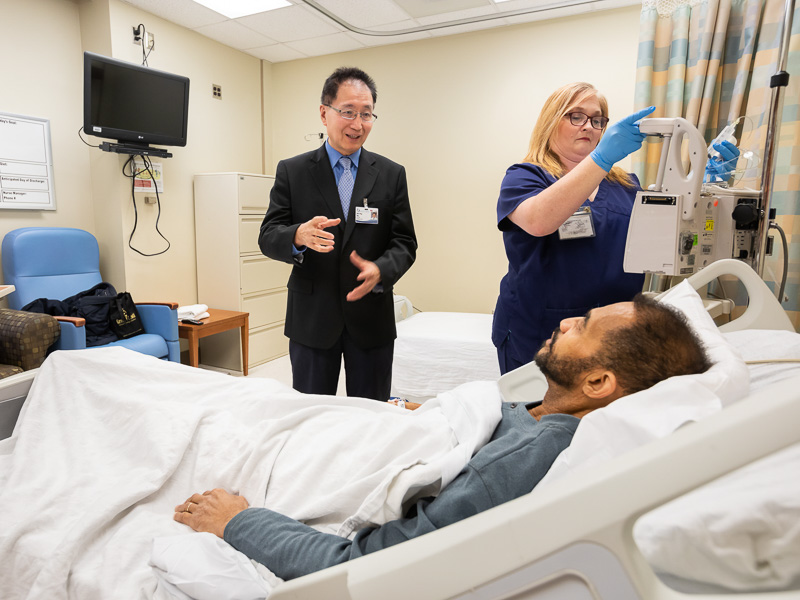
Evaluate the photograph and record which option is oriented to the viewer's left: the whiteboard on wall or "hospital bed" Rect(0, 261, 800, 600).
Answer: the hospital bed

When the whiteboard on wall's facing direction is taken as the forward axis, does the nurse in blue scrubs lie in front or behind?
in front

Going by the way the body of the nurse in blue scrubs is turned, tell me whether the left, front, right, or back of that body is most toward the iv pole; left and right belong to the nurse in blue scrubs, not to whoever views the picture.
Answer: left

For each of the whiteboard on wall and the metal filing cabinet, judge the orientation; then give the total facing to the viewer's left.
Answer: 0

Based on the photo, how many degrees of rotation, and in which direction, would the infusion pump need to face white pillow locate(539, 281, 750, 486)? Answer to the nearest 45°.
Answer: approximately 135° to its left

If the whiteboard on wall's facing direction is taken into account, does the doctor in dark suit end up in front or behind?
in front

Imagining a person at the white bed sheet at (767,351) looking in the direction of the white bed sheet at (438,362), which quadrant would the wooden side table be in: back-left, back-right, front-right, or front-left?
front-left

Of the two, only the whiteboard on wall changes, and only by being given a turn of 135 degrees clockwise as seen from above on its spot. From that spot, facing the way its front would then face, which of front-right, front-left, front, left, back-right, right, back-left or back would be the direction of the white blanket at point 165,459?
left

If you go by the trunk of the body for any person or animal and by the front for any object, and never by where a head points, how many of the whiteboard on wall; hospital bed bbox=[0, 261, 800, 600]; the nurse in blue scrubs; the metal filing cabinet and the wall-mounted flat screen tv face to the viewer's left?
1

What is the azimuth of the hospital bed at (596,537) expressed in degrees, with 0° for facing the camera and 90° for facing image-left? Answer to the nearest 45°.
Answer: approximately 90°

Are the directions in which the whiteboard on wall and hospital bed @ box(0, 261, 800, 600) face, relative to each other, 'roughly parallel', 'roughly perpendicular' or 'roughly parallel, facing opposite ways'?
roughly parallel, facing opposite ways

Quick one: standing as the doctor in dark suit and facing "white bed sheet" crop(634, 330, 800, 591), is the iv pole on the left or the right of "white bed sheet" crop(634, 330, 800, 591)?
left

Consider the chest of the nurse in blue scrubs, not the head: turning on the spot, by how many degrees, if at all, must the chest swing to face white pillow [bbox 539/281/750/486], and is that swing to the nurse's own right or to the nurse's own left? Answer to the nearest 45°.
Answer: approximately 45° to the nurse's own right

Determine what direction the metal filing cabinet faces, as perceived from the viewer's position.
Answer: facing the viewer and to the right of the viewer

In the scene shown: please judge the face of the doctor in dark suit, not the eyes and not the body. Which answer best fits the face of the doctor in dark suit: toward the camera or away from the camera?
toward the camera

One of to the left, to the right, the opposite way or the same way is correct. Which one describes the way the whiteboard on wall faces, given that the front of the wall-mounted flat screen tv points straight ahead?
the same way

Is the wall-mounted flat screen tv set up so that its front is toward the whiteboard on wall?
no

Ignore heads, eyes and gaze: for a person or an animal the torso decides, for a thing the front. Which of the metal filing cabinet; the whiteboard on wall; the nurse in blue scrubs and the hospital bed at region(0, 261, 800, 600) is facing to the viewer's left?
the hospital bed
